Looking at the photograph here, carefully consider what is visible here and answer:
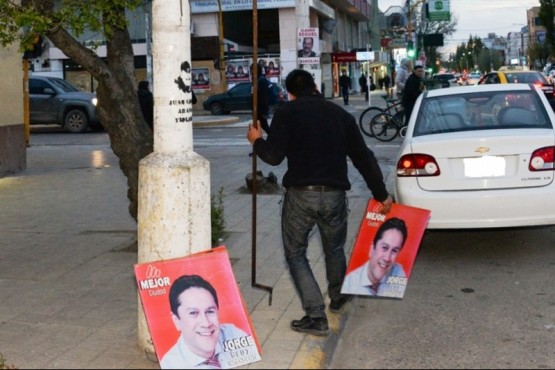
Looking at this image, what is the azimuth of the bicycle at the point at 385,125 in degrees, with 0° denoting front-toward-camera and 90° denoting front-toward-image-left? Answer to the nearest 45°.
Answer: approximately 270°

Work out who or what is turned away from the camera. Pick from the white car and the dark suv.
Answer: the white car

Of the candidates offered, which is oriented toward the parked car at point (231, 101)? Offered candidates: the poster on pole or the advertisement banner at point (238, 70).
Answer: the advertisement banner

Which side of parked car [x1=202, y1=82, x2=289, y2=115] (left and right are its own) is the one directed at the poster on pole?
left

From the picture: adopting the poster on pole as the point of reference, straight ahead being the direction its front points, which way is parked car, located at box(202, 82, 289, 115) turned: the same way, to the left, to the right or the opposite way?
to the right

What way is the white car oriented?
away from the camera

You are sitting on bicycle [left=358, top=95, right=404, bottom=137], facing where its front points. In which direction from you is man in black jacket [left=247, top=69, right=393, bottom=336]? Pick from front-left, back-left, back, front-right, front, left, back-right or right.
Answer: left

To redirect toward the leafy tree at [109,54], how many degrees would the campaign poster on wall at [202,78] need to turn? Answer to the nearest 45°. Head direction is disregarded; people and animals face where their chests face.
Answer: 0° — it already faces it

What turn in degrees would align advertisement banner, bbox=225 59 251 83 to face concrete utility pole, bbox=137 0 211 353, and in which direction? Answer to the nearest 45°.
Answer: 0° — it already faces it

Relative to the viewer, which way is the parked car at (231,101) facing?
to the viewer's left

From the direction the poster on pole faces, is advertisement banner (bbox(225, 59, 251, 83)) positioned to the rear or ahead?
to the rear

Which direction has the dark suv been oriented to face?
to the viewer's right

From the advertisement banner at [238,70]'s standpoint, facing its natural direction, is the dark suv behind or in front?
in front

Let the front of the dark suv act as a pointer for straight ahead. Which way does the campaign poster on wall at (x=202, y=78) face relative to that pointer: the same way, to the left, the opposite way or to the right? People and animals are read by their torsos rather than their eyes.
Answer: to the right
